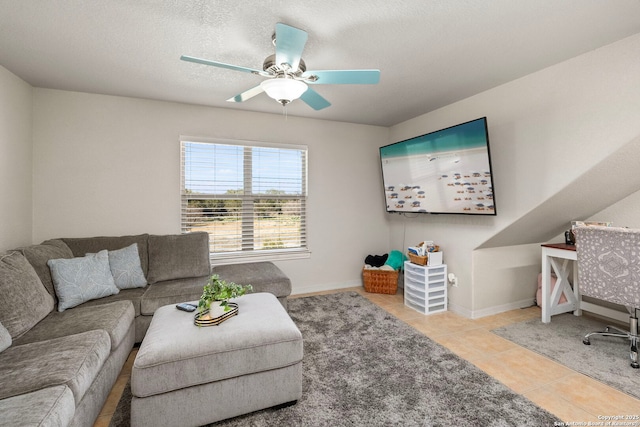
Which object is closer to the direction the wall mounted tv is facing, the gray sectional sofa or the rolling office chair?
the gray sectional sofa

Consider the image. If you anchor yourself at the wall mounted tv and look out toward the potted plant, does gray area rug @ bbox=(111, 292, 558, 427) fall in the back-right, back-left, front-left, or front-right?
front-left

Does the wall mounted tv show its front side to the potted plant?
yes

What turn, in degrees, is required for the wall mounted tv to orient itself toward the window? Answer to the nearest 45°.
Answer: approximately 45° to its right

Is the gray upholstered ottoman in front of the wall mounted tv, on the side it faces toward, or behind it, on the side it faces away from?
in front

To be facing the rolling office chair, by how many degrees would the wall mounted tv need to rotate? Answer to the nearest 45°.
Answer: approximately 135° to its left

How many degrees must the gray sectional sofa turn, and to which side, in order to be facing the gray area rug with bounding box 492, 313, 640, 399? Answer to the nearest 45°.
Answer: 0° — it already faces it

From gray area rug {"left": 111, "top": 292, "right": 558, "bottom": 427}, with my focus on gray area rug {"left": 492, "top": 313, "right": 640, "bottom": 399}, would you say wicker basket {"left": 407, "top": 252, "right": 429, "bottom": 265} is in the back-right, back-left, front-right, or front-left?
front-left

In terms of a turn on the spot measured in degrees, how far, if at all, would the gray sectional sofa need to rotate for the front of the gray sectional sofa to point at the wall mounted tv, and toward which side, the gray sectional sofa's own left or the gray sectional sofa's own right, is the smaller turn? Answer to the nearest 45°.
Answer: approximately 45° to the gray sectional sofa's own left

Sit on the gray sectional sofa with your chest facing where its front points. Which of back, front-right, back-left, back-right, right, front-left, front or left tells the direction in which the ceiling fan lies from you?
front

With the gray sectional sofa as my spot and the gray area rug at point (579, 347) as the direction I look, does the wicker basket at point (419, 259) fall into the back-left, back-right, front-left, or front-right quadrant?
front-left

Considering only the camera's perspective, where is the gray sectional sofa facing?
facing the viewer and to the right of the viewer

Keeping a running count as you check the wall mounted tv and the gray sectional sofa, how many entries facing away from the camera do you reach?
0
